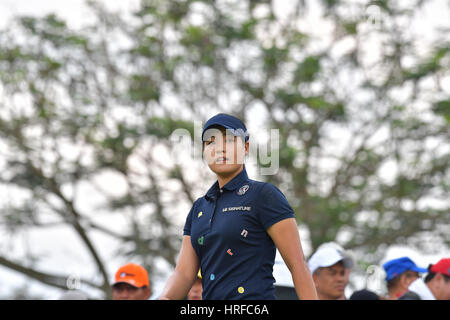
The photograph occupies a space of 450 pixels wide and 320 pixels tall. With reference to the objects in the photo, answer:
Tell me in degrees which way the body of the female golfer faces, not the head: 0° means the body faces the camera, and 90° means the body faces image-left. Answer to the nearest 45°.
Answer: approximately 45°

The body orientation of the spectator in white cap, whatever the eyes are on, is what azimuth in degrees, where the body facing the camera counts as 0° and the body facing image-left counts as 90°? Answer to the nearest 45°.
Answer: approximately 315°

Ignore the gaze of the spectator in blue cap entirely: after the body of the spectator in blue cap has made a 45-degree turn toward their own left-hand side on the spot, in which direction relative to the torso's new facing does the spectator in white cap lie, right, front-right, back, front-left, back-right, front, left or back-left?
back

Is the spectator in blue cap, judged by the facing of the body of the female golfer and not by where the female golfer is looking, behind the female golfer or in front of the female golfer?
behind

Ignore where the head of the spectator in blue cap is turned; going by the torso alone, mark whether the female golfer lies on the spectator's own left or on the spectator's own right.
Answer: on the spectator's own right

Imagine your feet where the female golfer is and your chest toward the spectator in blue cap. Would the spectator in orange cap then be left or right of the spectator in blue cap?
left
